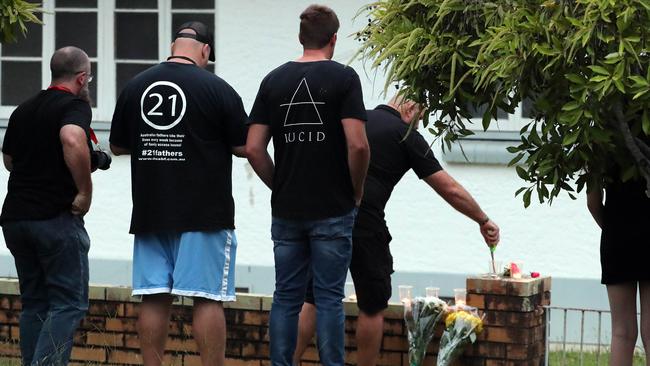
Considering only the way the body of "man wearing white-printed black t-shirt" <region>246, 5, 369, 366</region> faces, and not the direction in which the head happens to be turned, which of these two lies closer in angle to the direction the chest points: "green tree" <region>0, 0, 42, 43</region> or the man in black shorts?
the man in black shorts

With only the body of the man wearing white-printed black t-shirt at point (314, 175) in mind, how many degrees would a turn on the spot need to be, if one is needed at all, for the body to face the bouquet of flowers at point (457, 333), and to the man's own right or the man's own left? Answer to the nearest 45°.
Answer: approximately 45° to the man's own right

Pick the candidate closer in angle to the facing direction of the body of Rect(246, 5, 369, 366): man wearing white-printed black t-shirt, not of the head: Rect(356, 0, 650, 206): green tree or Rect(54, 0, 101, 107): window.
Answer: the window

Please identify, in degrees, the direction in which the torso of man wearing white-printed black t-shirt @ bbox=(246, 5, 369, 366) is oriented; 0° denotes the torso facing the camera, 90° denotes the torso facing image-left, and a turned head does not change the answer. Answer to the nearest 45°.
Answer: approximately 180°

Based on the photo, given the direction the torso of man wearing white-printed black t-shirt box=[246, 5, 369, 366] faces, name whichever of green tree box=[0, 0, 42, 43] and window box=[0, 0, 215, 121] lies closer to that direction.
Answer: the window
